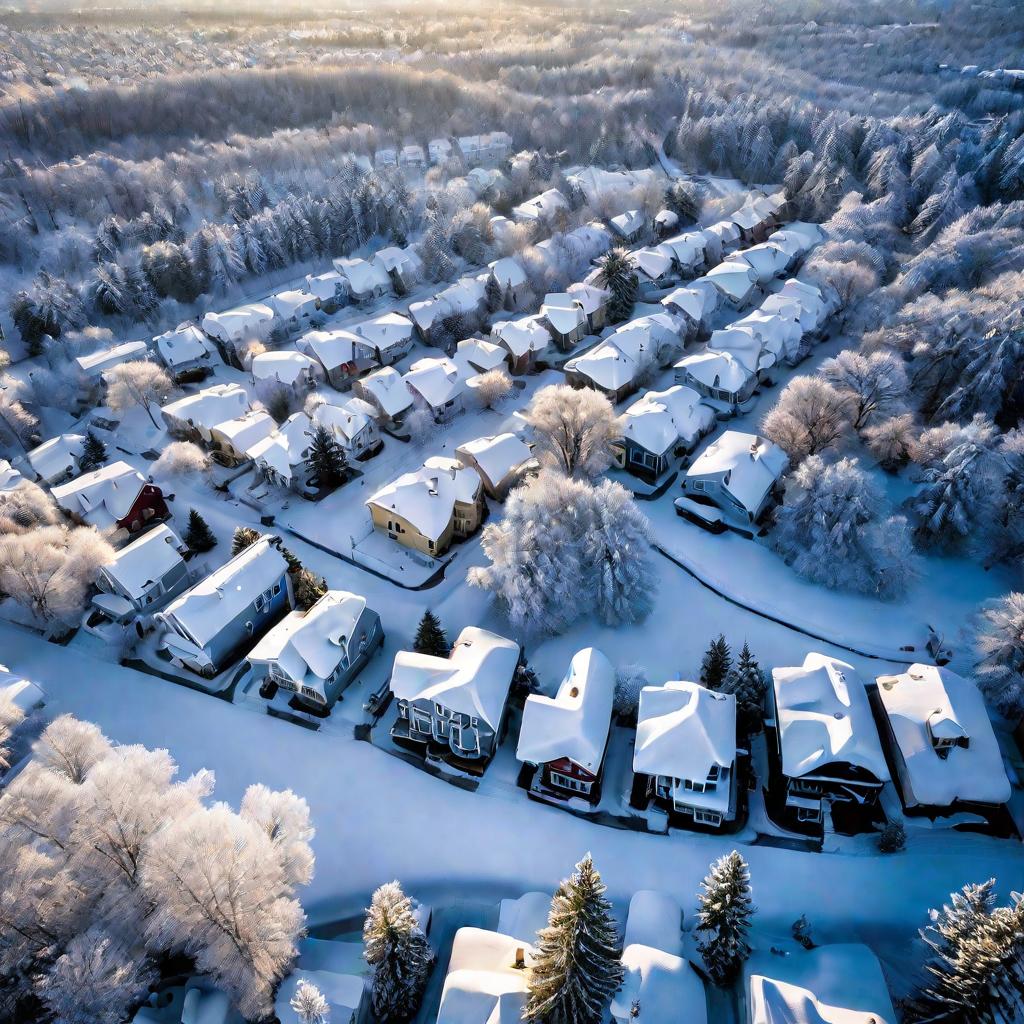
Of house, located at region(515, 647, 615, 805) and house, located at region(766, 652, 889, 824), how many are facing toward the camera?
2

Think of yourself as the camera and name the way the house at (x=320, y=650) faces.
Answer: facing the viewer and to the left of the viewer

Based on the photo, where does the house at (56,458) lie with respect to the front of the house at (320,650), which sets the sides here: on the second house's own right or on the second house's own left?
on the second house's own right

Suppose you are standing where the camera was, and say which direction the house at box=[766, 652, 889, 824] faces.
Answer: facing the viewer

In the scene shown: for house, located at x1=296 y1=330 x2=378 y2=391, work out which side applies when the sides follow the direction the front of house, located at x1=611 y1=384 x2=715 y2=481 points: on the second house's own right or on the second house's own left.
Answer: on the second house's own right

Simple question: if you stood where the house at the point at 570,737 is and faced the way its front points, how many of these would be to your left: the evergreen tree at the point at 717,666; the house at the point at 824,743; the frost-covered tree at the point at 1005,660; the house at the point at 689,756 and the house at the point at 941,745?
5

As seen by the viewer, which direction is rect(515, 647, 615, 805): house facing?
toward the camera

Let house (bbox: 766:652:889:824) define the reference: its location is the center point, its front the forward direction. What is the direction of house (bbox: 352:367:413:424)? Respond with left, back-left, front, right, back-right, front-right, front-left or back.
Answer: right

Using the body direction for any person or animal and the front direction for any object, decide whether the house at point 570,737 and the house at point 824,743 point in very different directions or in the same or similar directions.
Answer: same or similar directions

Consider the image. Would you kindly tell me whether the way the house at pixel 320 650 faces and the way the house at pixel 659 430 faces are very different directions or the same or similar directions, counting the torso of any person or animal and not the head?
same or similar directions

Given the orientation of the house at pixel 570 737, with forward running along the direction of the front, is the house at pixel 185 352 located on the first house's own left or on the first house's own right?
on the first house's own right
